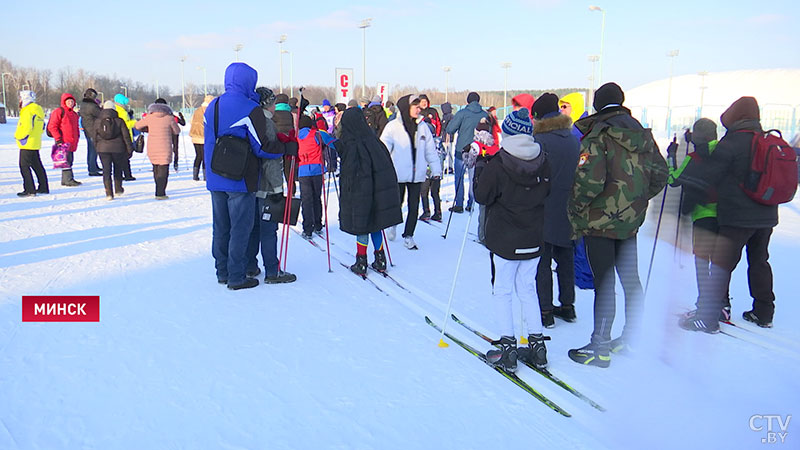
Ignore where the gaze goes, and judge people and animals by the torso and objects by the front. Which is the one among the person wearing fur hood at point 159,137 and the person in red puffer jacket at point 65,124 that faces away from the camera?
the person wearing fur hood

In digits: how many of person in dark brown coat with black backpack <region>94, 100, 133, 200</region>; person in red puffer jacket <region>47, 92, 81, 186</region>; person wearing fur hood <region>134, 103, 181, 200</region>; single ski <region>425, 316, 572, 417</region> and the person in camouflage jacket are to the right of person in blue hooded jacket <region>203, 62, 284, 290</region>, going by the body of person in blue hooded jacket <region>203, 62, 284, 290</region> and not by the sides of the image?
2

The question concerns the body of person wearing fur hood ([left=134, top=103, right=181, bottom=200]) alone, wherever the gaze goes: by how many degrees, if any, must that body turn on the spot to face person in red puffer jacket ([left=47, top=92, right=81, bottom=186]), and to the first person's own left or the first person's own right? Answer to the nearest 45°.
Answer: approximately 45° to the first person's own left

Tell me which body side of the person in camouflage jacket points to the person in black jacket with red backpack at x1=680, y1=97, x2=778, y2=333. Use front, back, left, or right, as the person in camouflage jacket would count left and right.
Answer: right

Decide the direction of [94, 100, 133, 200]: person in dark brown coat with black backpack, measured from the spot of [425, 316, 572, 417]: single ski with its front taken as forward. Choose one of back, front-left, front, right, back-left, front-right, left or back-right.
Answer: front

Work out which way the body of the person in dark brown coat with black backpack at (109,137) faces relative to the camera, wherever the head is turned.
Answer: away from the camera

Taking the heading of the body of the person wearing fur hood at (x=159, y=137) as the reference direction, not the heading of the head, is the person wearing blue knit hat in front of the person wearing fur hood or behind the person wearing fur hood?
behind

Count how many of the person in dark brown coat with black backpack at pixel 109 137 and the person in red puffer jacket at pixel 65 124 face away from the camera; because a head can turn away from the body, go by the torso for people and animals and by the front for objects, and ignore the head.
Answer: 1

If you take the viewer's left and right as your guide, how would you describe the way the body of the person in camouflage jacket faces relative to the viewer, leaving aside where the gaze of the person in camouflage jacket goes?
facing away from the viewer and to the left of the viewer

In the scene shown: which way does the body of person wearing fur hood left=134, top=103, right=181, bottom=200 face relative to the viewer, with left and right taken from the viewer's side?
facing away from the viewer

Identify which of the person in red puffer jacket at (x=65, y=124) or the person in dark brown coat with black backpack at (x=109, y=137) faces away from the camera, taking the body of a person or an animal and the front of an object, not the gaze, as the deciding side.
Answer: the person in dark brown coat with black backpack

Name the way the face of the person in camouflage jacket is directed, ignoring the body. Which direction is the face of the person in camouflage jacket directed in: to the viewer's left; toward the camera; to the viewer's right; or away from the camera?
away from the camera

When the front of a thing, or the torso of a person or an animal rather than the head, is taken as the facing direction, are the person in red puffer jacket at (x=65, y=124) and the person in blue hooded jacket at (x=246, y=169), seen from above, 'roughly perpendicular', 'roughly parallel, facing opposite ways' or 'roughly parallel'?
roughly perpendicular

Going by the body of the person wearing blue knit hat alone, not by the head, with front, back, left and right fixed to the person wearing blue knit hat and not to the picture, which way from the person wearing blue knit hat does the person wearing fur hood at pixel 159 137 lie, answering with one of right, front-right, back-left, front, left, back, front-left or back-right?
front

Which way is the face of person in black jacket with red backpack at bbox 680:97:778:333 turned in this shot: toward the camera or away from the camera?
away from the camera

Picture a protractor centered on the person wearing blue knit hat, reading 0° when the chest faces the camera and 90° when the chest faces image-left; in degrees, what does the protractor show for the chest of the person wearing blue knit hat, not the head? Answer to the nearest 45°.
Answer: approximately 135°

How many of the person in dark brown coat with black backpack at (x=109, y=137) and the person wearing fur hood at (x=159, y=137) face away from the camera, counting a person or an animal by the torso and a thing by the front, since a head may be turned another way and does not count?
2
